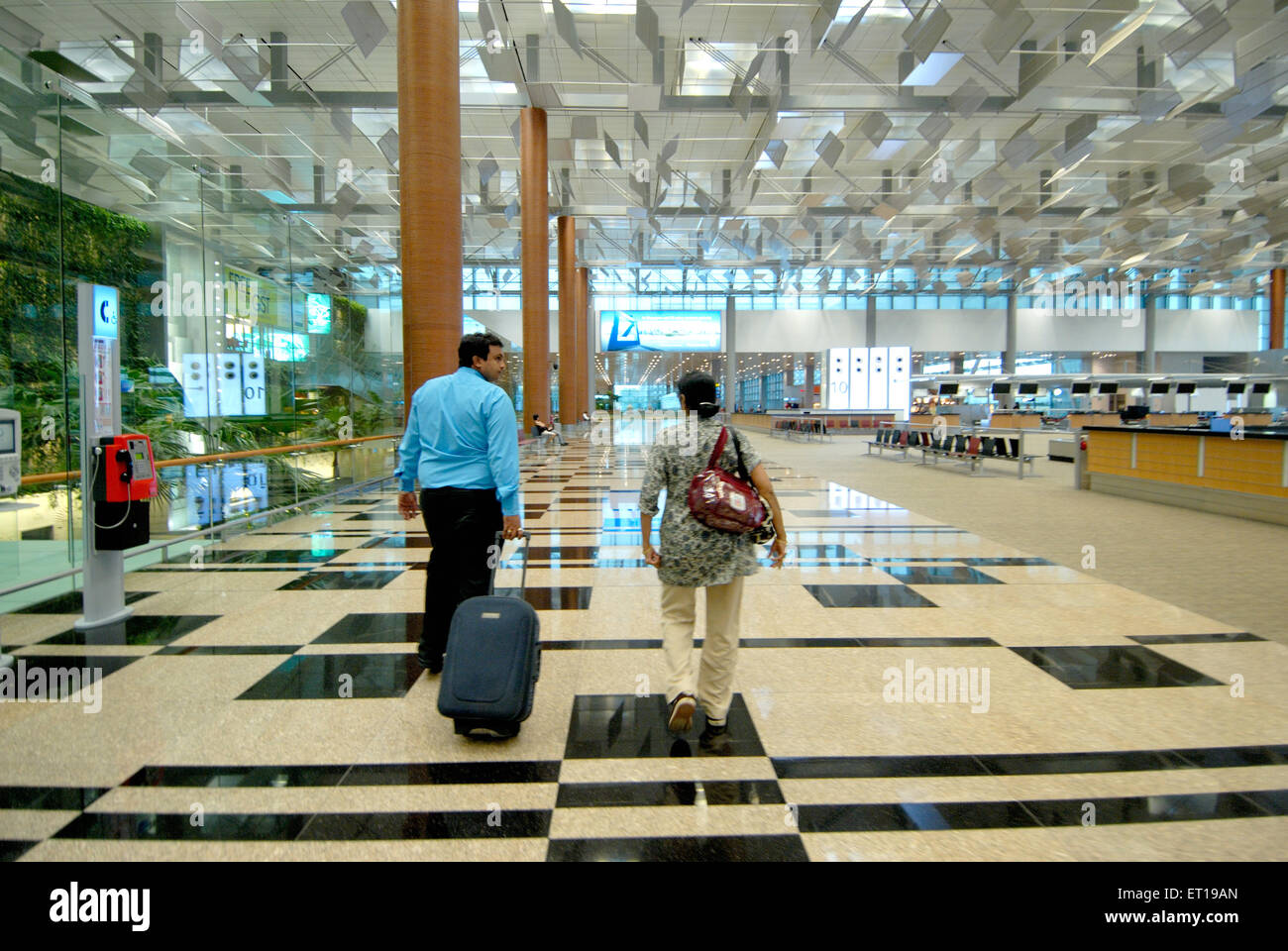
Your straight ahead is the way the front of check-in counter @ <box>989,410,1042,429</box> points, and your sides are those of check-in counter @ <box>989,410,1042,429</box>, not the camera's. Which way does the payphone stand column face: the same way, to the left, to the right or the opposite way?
to the left

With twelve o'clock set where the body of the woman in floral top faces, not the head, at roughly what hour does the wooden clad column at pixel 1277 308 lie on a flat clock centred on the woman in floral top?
The wooden clad column is roughly at 1 o'clock from the woman in floral top.

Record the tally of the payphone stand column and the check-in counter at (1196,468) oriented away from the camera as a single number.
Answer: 0

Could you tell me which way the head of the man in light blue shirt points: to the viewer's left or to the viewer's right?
to the viewer's right

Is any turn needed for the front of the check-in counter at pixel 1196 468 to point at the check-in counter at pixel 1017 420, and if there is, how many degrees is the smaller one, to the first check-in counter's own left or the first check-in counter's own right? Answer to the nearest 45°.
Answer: approximately 135° to the first check-in counter's own right

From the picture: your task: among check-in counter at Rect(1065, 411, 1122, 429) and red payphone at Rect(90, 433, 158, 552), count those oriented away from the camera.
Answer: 0

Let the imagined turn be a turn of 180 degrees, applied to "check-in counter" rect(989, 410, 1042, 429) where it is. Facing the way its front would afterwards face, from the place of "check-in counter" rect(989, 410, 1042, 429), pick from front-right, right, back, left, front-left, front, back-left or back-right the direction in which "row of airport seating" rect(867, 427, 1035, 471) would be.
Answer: back

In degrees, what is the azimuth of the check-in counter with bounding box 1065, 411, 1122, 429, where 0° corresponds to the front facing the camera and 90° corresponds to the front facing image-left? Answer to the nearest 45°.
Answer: approximately 0°

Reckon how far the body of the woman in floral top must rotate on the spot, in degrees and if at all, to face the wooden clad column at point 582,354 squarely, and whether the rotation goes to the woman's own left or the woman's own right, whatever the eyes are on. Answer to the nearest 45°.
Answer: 0° — they already face it

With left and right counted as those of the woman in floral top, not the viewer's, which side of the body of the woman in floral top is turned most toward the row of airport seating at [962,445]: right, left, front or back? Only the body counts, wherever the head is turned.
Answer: front

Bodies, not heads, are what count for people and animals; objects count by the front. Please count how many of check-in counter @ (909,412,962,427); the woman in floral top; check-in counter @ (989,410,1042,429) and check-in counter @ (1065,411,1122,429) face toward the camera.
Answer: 3

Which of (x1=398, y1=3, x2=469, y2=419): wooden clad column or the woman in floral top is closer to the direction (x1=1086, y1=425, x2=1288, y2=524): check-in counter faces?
the wooden clad column

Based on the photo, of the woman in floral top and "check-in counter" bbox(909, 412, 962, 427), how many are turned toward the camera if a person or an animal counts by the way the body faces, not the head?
1
